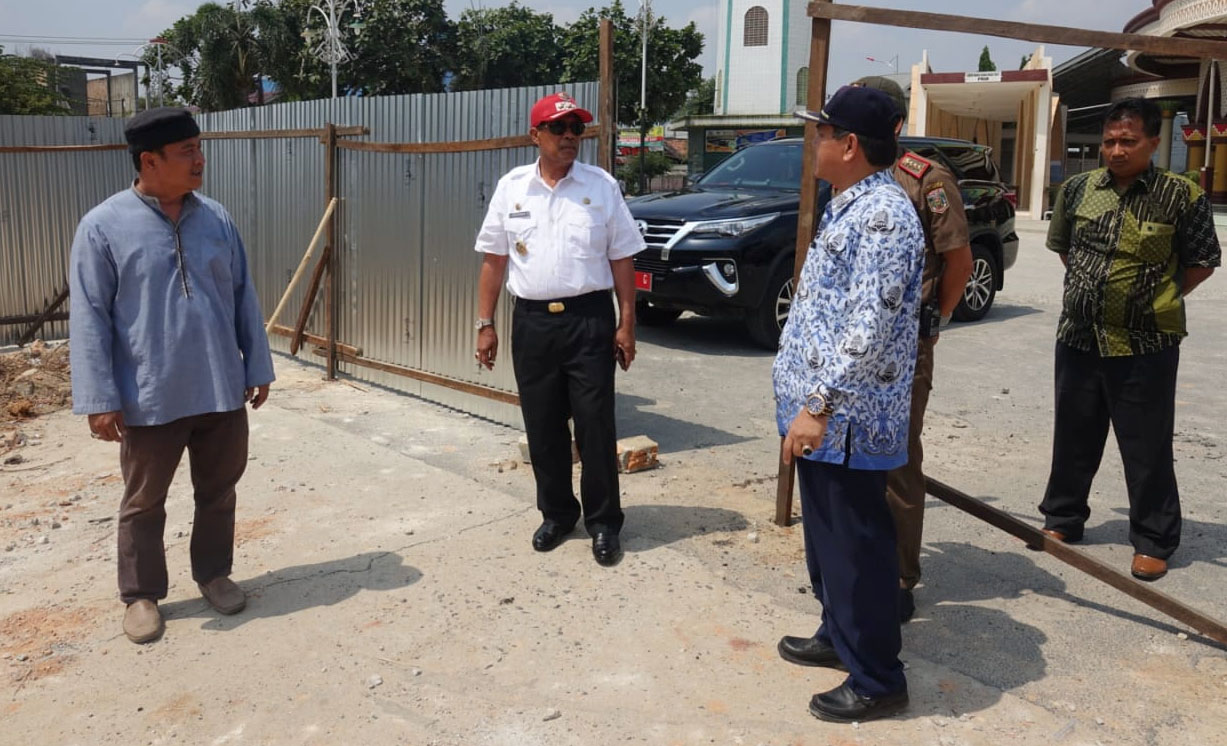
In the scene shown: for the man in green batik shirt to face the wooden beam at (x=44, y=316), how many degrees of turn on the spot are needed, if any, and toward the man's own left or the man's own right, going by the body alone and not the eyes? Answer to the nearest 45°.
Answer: approximately 45° to the man's own right

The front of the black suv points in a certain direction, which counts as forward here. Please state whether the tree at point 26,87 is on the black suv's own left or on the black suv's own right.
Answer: on the black suv's own right

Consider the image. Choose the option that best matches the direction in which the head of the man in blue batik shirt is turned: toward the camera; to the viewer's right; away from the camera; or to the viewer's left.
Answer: to the viewer's left

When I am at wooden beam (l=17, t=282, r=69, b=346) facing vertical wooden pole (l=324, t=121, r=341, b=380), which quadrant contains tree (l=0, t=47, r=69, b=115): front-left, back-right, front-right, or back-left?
back-left

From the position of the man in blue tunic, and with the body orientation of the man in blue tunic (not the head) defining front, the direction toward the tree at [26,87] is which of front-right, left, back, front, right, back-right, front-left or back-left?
back-left
